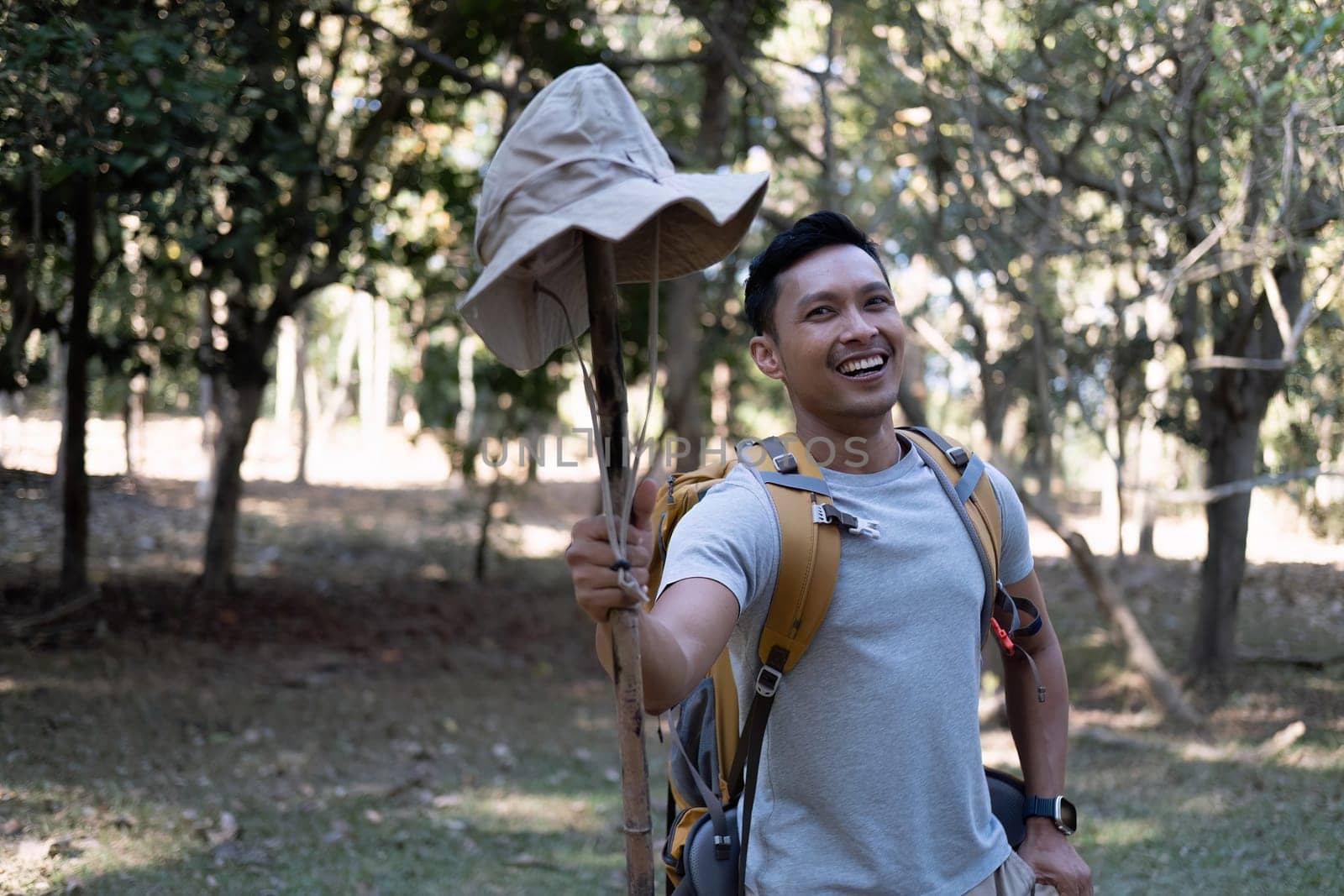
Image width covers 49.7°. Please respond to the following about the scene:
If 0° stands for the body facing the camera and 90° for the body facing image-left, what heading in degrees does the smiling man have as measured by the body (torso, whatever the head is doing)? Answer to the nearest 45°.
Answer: approximately 315°

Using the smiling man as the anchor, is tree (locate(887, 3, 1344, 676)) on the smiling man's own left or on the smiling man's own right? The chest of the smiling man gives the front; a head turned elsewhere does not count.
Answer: on the smiling man's own left
